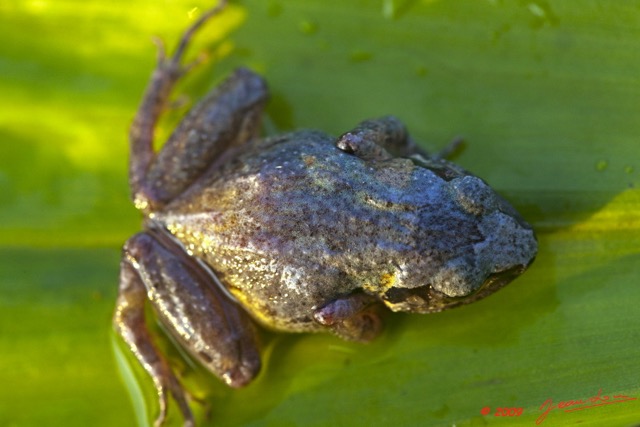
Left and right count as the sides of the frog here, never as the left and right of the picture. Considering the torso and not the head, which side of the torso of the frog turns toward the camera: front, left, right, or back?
right
